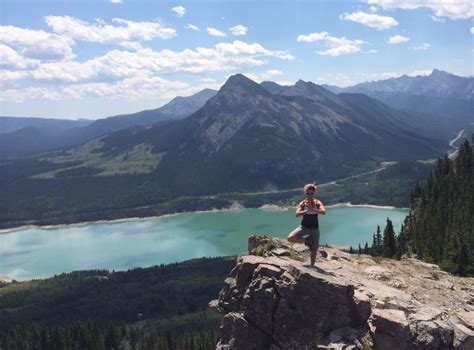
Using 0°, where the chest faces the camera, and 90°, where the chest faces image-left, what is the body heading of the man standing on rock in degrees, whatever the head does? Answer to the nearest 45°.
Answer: approximately 0°
